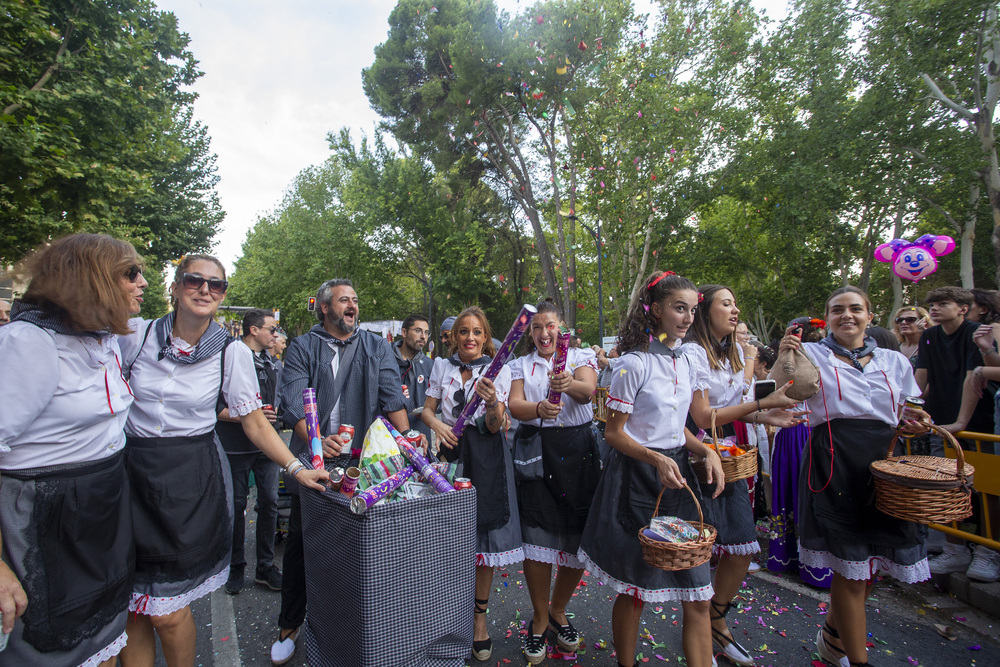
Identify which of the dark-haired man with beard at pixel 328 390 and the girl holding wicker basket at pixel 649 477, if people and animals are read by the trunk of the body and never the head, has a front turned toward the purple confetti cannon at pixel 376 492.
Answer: the dark-haired man with beard

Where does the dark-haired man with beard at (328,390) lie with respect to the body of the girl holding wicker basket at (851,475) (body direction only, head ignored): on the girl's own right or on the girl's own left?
on the girl's own right

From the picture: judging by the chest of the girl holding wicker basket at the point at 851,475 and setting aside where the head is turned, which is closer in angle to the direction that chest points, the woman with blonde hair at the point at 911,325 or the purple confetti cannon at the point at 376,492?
the purple confetti cannon

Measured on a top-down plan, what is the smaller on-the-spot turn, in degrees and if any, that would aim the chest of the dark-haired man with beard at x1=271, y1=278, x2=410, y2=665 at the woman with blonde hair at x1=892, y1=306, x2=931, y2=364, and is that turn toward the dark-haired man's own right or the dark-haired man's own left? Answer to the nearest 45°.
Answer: approximately 90° to the dark-haired man's own left

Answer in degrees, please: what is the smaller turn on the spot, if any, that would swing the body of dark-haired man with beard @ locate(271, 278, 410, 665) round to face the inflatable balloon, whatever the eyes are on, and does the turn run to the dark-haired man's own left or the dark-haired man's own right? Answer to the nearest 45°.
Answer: approximately 90° to the dark-haired man's own left

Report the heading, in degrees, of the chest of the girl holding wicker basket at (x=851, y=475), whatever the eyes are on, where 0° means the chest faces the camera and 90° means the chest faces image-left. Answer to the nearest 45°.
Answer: approximately 0°

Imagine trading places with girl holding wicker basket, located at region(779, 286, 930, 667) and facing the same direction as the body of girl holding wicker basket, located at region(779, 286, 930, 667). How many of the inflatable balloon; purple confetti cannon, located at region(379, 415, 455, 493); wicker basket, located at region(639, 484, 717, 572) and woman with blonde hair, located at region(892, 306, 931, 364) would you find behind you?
2

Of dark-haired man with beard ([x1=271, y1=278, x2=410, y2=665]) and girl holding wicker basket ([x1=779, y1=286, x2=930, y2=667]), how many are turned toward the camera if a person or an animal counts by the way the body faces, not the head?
2

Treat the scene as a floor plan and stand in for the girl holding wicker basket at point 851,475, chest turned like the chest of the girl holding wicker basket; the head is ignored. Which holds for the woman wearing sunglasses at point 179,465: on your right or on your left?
on your right
